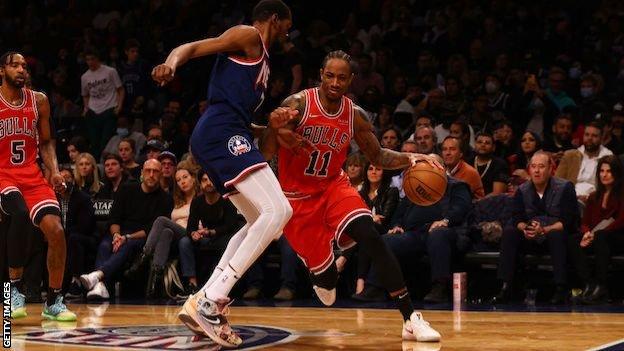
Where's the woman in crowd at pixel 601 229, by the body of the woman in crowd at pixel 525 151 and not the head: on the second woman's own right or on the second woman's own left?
on the second woman's own left

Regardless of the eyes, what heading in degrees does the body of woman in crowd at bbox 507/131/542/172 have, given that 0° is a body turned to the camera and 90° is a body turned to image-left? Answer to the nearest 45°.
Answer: approximately 45°

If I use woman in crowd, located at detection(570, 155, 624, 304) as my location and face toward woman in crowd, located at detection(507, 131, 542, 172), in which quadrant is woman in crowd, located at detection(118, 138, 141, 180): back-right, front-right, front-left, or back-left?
front-left

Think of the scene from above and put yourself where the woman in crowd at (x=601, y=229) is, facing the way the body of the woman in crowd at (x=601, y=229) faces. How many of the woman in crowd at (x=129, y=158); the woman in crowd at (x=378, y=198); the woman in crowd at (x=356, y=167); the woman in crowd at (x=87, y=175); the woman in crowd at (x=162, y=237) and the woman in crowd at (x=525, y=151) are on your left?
0

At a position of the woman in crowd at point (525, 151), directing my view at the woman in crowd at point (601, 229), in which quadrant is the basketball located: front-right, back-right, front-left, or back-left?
front-right

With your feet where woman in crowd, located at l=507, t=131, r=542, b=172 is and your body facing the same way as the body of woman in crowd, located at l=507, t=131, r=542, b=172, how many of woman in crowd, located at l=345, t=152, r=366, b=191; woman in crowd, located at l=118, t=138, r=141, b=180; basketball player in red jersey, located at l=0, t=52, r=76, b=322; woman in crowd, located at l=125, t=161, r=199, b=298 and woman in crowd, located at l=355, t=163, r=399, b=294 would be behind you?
0

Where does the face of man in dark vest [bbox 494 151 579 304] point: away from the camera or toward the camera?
toward the camera

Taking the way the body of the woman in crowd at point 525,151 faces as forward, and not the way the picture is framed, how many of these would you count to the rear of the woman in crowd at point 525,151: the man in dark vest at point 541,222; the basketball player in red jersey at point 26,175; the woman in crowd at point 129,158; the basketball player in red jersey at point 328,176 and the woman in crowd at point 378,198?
0

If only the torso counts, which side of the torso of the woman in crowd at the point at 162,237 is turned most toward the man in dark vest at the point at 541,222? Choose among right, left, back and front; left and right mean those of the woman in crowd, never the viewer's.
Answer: left

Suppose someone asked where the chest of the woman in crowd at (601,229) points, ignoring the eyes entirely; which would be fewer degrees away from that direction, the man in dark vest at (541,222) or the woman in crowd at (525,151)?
the man in dark vest

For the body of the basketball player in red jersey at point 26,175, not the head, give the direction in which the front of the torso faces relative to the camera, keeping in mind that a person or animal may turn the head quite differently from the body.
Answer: toward the camera

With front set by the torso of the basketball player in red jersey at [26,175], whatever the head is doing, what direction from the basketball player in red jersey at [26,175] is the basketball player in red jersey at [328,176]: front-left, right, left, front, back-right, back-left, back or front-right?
front-left

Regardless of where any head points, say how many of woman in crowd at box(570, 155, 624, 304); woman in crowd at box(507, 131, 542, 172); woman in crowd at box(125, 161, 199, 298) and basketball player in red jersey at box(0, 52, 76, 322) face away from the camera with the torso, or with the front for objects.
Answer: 0

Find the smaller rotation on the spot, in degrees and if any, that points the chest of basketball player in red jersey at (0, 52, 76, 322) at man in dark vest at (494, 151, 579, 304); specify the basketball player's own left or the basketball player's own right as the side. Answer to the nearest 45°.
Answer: approximately 90° to the basketball player's own left

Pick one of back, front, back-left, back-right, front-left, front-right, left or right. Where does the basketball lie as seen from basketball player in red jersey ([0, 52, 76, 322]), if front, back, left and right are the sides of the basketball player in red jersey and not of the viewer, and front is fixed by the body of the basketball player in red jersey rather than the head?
front-left

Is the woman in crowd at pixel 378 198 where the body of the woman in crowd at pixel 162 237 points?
no
